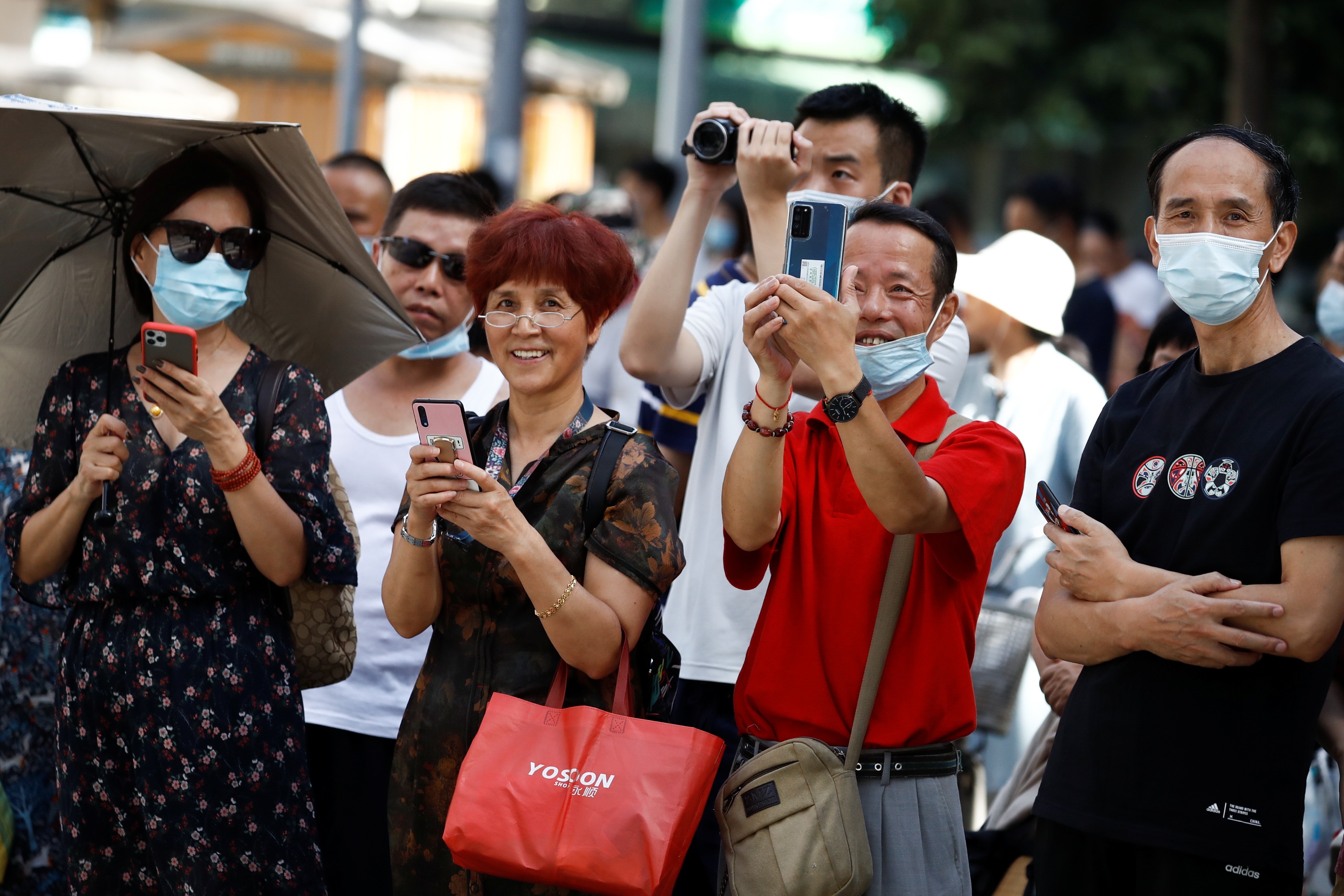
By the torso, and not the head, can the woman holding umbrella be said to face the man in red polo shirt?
no

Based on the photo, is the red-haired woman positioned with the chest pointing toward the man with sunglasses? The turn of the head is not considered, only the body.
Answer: no

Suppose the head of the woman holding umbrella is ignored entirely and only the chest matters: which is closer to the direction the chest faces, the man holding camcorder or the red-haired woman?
the red-haired woman

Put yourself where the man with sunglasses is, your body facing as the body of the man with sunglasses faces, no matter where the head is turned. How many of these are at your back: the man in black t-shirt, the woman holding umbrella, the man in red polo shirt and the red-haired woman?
0

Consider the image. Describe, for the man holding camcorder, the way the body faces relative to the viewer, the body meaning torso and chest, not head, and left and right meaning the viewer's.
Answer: facing the viewer and to the left of the viewer

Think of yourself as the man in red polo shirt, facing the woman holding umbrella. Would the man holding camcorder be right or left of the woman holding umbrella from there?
right

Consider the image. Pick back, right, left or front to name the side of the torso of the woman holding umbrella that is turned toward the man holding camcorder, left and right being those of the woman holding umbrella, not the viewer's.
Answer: left

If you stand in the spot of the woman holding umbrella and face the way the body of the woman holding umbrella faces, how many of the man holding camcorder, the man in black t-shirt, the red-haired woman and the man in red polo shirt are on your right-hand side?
0

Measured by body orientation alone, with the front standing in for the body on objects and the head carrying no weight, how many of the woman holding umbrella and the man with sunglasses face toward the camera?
2

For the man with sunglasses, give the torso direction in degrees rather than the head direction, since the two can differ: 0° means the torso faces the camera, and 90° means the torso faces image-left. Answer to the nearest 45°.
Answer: approximately 0°

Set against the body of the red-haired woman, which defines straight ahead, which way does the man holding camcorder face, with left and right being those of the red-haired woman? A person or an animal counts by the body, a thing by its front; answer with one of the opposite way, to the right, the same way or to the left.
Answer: the same way

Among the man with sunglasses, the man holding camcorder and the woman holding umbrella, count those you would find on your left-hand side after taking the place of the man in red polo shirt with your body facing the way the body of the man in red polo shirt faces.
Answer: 0

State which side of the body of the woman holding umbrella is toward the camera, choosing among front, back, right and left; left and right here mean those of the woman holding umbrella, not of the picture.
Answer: front

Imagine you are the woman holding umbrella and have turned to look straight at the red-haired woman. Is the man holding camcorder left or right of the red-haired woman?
left

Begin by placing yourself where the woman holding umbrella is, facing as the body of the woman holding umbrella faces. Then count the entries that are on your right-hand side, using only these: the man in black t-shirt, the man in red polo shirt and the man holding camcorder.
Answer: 0

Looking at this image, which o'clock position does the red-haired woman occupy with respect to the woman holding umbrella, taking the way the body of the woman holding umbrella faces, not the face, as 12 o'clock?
The red-haired woman is roughly at 10 o'clock from the woman holding umbrella.

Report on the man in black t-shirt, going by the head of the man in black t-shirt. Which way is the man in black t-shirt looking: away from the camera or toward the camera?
toward the camera
